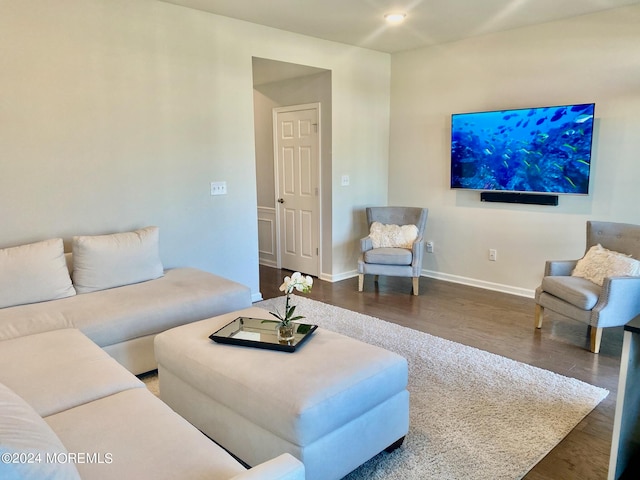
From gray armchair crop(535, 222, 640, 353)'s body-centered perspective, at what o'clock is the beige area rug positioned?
The beige area rug is roughly at 11 o'clock from the gray armchair.

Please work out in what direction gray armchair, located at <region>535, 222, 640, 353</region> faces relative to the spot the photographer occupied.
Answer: facing the viewer and to the left of the viewer

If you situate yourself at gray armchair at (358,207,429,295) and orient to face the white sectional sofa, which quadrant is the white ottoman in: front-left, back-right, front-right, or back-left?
front-left

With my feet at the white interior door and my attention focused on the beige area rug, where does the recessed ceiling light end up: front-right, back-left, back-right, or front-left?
front-left

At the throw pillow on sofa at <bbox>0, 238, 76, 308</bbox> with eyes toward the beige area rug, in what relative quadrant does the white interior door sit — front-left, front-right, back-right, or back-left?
front-left

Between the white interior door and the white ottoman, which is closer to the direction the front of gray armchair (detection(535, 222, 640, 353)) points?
the white ottoman

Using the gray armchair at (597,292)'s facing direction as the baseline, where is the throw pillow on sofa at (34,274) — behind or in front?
in front

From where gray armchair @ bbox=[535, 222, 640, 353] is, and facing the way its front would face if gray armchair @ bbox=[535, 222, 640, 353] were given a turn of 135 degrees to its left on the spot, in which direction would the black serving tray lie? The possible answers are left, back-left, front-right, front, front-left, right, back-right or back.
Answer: back-right

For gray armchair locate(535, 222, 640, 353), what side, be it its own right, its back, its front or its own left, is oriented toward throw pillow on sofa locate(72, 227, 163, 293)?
front

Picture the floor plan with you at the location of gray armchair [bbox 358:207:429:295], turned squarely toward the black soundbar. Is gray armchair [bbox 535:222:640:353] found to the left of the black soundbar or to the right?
right

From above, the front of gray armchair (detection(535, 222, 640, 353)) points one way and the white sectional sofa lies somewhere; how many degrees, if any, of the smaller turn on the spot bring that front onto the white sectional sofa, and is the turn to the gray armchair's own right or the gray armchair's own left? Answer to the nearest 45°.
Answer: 0° — it already faces it

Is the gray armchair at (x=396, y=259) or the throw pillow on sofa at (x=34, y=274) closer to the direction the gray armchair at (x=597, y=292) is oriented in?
the throw pillow on sofa

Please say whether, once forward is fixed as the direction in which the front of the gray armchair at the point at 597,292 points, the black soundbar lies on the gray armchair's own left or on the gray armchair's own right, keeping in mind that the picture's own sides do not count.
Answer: on the gray armchair's own right

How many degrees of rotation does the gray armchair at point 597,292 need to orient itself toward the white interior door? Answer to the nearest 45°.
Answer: approximately 45° to its right

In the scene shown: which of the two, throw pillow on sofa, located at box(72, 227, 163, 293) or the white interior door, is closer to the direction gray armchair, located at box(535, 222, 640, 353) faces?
the throw pillow on sofa

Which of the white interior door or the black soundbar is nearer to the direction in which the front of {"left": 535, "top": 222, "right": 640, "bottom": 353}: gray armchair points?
the white interior door

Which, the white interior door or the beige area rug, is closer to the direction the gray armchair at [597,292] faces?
the beige area rug
